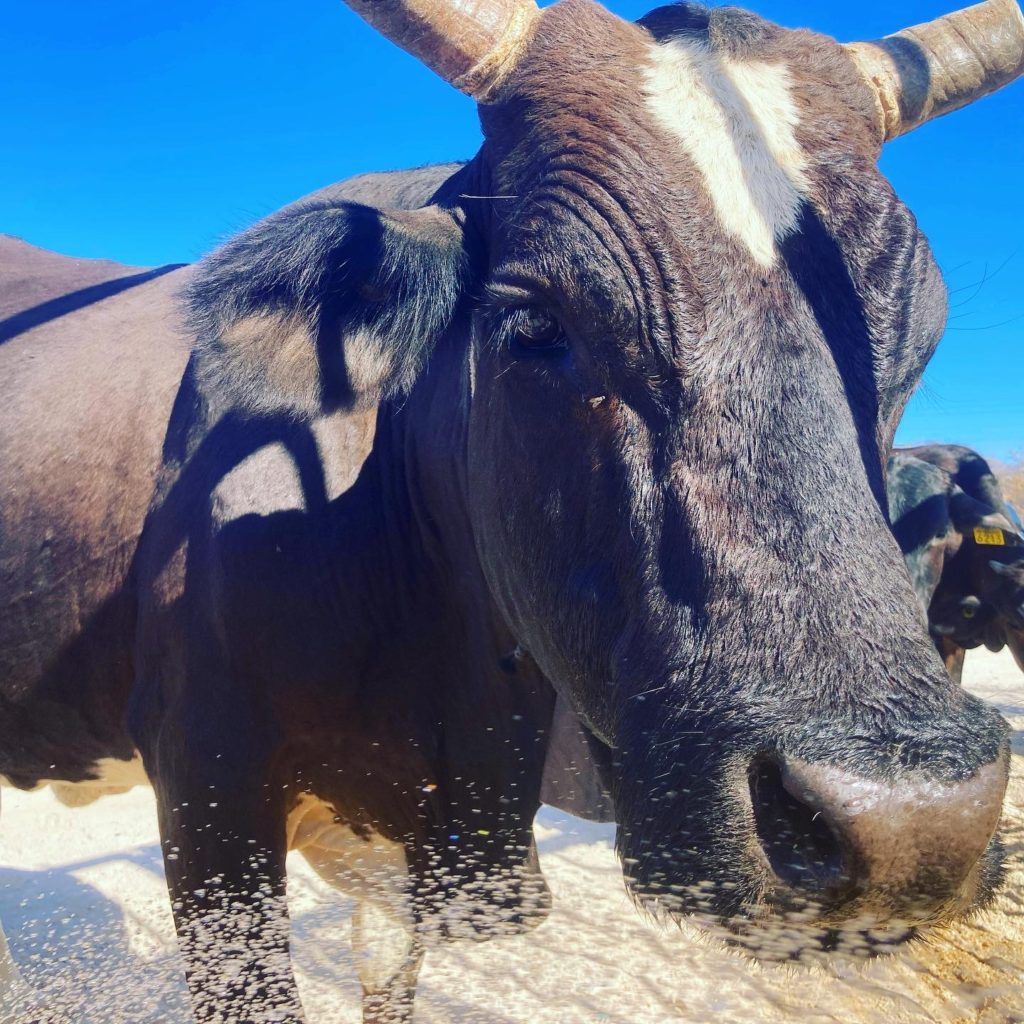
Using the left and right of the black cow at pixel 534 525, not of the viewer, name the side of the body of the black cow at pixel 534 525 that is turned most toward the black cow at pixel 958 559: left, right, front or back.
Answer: left

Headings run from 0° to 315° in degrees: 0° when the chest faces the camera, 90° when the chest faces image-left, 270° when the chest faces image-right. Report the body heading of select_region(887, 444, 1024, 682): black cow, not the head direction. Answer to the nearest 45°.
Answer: approximately 315°

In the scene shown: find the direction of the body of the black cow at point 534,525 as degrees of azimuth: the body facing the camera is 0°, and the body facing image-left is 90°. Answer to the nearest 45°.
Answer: approximately 315°

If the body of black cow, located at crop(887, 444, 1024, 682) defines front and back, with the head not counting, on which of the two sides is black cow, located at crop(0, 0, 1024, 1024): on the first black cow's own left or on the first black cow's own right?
on the first black cow's own right
